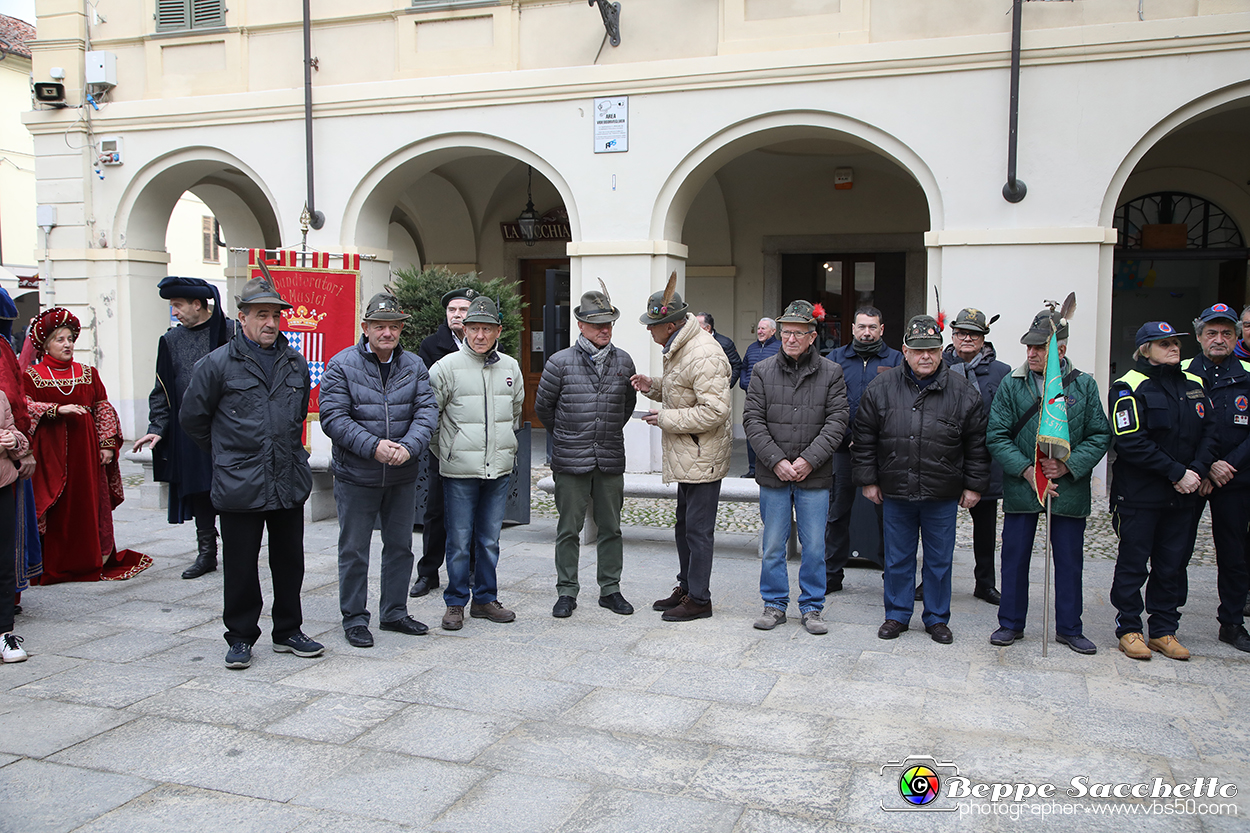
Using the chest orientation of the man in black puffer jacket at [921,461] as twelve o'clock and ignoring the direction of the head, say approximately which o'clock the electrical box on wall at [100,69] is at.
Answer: The electrical box on wall is roughly at 4 o'clock from the man in black puffer jacket.

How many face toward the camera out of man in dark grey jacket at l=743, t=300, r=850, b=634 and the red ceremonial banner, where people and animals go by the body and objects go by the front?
2

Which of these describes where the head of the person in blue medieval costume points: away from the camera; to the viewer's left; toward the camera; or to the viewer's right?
to the viewer's left

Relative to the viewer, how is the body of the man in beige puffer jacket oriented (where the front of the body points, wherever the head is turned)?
to the viewer's left

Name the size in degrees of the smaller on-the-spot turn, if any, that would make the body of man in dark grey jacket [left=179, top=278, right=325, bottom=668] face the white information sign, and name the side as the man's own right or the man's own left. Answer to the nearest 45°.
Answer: approximately 90° to the man's own left

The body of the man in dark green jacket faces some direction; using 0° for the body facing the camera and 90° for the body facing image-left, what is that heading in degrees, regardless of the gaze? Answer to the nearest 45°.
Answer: approximately 0°

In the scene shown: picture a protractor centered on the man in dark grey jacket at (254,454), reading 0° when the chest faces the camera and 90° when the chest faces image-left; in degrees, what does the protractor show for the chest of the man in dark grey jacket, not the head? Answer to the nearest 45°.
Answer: approximately 315°

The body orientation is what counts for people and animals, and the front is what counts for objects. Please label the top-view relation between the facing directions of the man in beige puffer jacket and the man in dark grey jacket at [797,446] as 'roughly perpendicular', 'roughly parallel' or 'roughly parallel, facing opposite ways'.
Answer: roughly perpendicular

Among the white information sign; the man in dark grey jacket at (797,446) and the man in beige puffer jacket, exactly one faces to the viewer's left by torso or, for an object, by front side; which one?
the man in beige puffer jacket

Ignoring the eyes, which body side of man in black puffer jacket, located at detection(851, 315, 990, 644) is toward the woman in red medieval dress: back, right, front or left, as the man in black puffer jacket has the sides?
right

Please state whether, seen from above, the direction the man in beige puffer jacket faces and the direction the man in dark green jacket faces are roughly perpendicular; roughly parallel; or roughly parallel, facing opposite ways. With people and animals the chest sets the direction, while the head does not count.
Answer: roughly perpendicular
